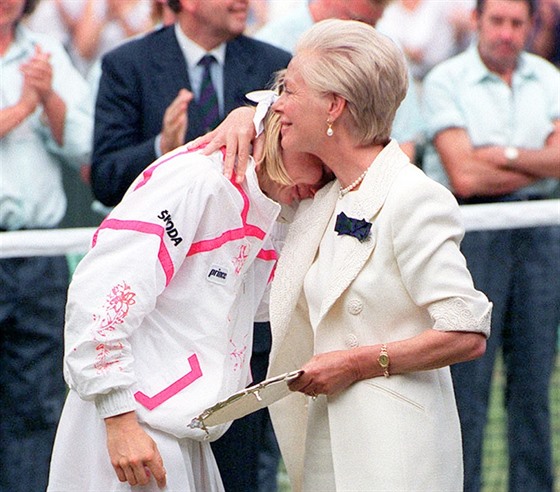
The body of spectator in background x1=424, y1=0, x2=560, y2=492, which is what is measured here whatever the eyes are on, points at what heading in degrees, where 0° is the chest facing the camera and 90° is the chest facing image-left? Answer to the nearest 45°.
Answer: approximately 0°

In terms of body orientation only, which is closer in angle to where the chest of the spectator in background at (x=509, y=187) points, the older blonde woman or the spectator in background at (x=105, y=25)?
the older blonde woman

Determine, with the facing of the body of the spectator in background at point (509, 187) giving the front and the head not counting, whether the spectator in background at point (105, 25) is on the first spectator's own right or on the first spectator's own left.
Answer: on the first spectator's own right

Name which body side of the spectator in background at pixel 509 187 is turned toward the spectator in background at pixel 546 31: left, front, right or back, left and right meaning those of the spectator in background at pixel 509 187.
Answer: back

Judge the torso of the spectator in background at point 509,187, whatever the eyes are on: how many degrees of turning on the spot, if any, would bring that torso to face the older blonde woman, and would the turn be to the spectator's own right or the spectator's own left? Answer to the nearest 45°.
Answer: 0° — they already face them

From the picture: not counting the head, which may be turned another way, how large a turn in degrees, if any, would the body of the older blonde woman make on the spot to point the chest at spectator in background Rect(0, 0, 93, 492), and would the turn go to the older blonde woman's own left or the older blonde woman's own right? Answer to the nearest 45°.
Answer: approximately 90° to the older blonde woman's own right

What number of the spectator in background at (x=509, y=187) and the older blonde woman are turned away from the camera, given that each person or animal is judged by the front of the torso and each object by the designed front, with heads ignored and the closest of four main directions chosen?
0

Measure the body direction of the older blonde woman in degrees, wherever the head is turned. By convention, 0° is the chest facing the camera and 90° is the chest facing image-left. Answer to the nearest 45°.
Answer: approximately 45°

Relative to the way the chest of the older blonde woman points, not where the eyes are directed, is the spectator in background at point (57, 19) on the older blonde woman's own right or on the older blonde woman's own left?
on the older blonde woman's own right

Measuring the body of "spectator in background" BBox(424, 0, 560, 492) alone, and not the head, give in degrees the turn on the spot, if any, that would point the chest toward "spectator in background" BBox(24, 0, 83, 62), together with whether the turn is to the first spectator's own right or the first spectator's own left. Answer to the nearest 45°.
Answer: approximately 90° to the first spectator's own right

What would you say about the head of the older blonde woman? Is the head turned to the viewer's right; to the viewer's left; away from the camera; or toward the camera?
to the viewer's left
